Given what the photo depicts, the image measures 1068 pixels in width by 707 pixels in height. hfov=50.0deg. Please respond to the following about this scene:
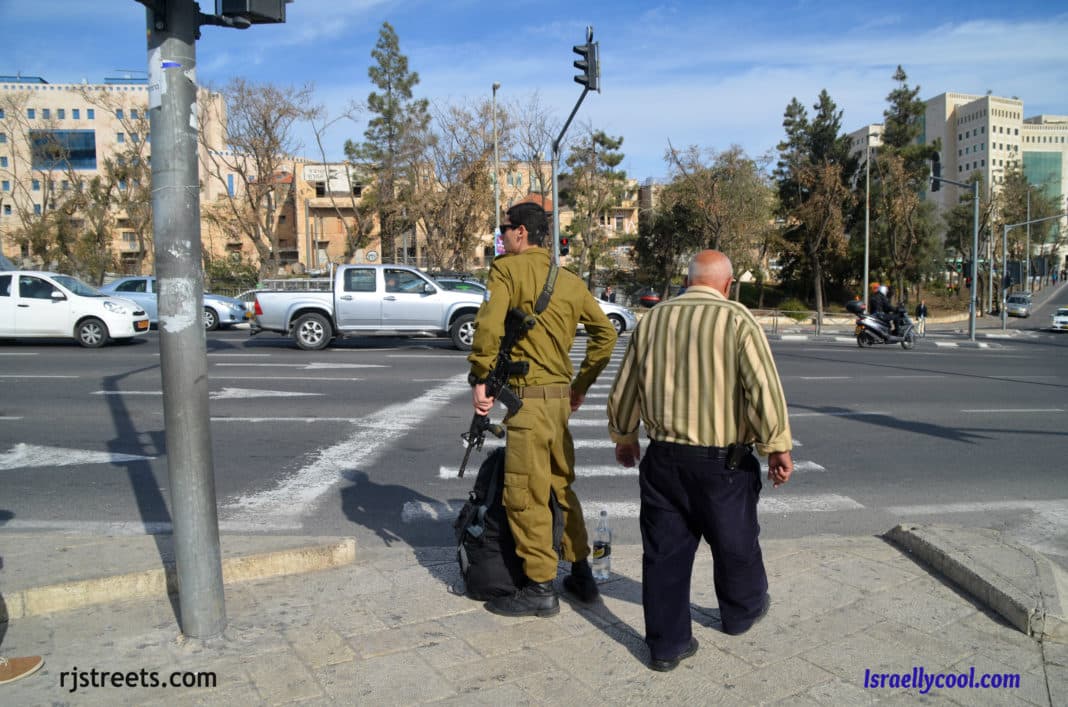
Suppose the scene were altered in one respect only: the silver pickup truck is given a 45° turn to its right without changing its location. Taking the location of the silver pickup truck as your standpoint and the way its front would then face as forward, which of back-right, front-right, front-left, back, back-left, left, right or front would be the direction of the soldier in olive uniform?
front-right

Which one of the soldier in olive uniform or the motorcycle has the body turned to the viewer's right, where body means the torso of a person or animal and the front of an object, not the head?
the motorcycle

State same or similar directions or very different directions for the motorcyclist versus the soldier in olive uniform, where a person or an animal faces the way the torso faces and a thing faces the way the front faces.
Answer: very different directions

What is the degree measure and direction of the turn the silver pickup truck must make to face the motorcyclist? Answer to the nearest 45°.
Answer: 0° — it already faces them

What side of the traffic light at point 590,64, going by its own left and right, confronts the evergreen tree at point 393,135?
right

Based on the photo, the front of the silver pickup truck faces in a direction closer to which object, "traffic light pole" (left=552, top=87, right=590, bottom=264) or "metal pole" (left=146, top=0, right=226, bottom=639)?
the traffic light pole

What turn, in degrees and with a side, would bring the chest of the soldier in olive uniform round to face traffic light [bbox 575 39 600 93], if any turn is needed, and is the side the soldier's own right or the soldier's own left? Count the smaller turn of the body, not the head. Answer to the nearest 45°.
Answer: approximately 45° to the soldier's own right

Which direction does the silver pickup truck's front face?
to the viewer's right

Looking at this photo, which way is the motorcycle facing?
to the viewer's right

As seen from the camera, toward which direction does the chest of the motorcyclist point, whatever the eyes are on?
to the viewer's right
